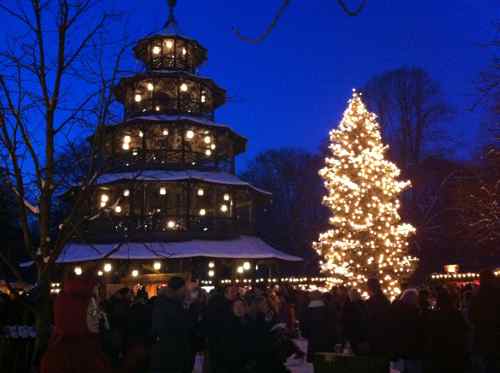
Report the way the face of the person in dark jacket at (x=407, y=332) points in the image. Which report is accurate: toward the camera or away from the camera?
away from the camera

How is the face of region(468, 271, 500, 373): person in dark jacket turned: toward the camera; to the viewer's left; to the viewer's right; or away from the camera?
away from the camera

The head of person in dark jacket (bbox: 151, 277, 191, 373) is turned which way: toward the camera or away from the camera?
away from the camera

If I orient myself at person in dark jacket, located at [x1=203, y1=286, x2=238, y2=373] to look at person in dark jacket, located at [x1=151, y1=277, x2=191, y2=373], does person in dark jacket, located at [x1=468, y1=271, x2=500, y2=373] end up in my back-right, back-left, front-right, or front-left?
back-left

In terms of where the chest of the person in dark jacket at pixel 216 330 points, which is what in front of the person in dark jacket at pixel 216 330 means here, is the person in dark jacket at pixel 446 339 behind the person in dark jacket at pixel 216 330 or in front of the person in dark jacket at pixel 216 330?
in front

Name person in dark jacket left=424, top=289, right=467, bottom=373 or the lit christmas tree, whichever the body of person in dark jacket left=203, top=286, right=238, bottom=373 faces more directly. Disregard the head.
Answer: the lit christmas tree
